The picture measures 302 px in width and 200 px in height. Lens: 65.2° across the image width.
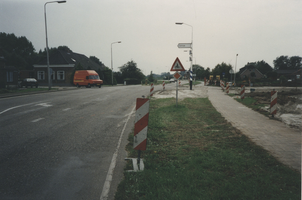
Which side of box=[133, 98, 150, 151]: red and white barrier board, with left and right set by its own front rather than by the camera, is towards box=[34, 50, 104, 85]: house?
back

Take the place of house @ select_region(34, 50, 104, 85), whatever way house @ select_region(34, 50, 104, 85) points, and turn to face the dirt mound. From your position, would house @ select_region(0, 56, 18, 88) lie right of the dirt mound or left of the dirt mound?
right

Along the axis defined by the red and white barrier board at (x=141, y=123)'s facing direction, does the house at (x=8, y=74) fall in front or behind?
behind

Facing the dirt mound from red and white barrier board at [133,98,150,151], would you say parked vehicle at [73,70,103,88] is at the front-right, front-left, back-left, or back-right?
front-left

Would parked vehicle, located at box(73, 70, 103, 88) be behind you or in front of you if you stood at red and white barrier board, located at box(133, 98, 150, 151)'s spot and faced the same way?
behind

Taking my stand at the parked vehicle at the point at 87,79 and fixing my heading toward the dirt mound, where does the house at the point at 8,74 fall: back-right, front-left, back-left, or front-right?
back-right

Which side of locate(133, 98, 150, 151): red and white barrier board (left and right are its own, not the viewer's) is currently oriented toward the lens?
front

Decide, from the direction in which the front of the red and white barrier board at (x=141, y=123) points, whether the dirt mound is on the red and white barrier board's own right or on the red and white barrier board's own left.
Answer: on the red and white barrier board's own left
